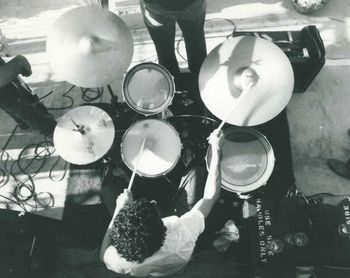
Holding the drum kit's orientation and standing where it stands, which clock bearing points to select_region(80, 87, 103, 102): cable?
The cable is roughly at 11 o'clock from the drum kit.

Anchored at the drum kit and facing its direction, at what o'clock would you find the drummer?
The drummer is roughly at 6 o'clock from the drum kit.

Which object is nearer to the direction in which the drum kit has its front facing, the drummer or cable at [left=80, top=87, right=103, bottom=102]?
the cable

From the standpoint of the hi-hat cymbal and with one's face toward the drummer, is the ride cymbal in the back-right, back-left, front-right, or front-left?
front-left

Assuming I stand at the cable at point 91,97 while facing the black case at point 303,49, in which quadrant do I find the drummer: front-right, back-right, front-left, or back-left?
front-right

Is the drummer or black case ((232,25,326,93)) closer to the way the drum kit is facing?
the black case

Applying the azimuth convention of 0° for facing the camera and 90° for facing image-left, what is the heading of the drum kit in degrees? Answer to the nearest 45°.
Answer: approximately 180°

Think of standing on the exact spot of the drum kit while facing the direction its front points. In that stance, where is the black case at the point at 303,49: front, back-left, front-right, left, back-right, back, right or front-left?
front-right
